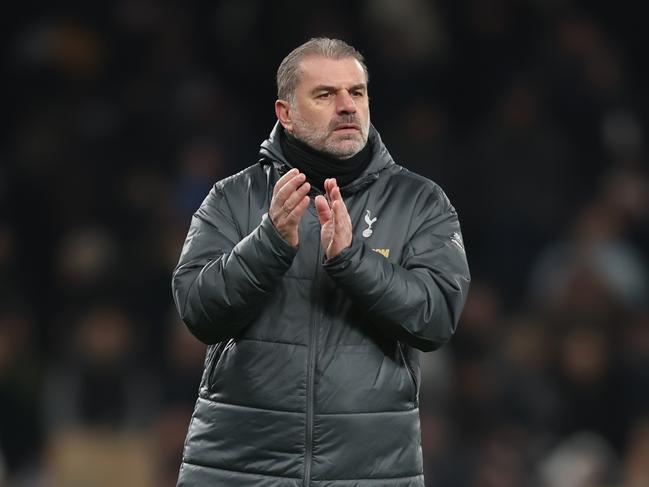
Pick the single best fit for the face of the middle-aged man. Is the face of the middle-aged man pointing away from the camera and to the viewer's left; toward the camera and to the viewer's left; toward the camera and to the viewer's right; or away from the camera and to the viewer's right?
toward the camera and to the viewer's right

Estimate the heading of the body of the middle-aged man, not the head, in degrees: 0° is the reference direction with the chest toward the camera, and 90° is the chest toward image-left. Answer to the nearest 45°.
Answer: approximately 0°
